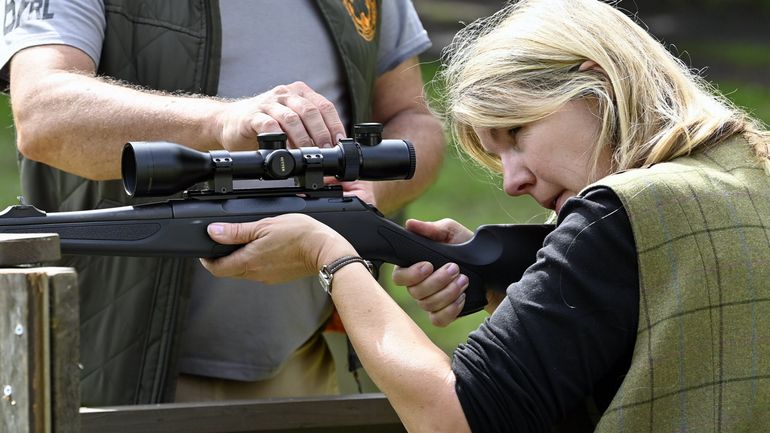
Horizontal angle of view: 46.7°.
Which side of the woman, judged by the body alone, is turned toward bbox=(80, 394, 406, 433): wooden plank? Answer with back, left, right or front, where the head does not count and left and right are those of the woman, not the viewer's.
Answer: front

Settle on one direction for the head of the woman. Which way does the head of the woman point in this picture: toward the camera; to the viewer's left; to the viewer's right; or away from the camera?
to the viewer's left

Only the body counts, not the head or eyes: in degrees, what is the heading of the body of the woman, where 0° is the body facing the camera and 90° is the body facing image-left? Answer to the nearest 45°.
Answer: approximately 90°

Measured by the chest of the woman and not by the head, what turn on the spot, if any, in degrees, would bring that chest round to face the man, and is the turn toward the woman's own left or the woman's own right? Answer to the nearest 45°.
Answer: approximately 45° to the woman's own right

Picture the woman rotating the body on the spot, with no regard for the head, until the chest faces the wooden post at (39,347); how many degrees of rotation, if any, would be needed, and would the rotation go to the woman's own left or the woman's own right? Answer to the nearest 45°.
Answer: approximately 45° to the woman's own left

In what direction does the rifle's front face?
to the viewer's left

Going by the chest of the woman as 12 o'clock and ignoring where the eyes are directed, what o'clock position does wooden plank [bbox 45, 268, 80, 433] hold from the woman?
The wooden plank is roughly at 11 o'clock from the woman.

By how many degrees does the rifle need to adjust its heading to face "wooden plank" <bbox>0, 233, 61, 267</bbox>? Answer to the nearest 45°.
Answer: approximately 45° to its left

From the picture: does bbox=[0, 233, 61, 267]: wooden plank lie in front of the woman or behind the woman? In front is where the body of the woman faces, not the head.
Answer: in front
